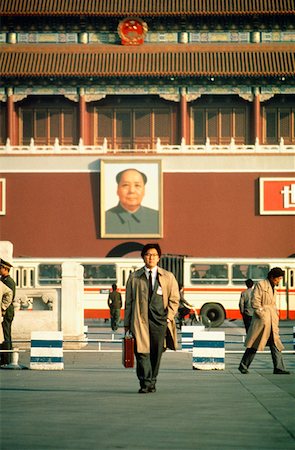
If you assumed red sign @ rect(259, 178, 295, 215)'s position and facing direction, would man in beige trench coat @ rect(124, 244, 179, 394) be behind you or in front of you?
in front

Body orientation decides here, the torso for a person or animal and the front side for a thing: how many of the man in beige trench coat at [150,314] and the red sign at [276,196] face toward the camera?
2

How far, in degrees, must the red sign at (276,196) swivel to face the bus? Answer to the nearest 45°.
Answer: approximately 45° to its right

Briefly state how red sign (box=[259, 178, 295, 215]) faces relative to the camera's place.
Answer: facing the viewer

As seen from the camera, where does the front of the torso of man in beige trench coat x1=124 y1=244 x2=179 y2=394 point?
toward the camera

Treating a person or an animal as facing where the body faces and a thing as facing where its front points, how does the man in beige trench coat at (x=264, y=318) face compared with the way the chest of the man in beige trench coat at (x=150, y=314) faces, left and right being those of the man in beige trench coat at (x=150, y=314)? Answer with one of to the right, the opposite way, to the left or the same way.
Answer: to the left

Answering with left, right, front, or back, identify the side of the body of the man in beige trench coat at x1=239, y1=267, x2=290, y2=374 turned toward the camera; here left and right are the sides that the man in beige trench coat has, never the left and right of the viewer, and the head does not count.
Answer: right
